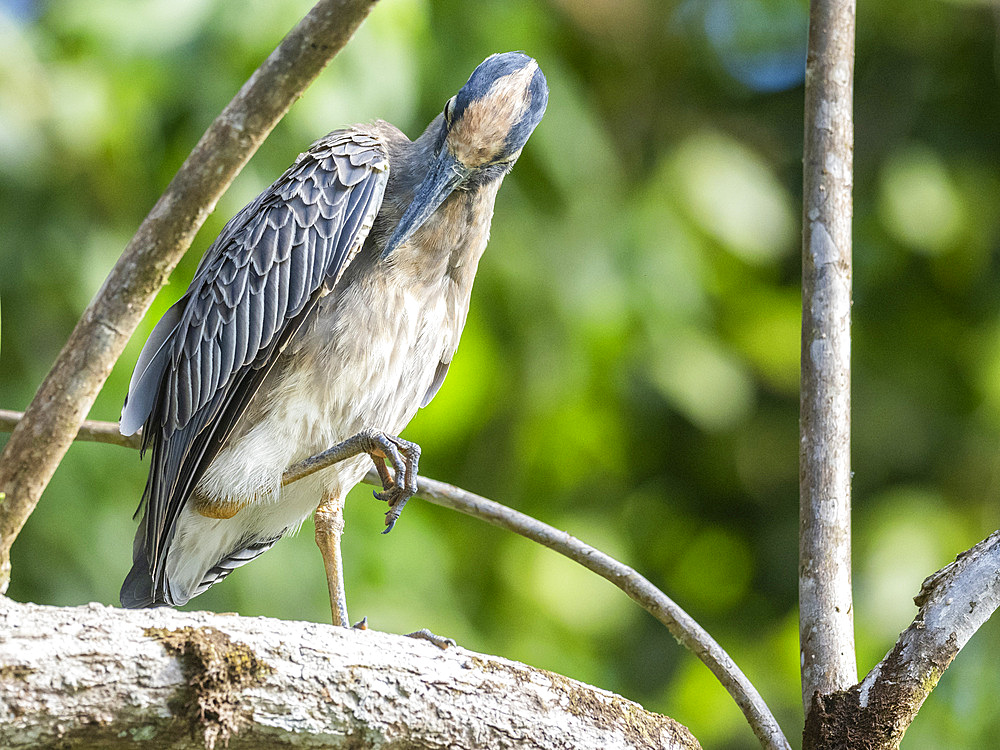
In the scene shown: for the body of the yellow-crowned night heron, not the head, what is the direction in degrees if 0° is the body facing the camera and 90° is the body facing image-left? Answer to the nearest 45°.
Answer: approximately 315°

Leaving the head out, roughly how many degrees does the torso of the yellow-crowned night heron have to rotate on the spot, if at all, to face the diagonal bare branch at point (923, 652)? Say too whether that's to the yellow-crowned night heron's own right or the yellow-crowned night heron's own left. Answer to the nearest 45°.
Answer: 0° — it already faces it

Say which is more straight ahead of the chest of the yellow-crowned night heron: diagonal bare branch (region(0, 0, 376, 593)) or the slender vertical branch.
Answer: the slender vertical branch
